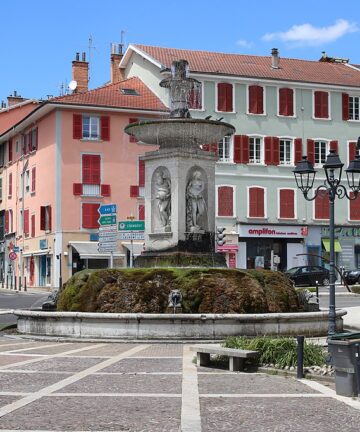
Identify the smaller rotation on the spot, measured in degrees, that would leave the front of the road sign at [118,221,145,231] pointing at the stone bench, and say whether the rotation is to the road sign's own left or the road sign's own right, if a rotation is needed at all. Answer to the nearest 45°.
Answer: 0° — it already faces it

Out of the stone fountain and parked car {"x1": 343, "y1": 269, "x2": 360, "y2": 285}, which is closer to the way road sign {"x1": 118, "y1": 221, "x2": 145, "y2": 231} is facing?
the stone fountain

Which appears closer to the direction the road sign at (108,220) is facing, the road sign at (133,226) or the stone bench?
the stone bench

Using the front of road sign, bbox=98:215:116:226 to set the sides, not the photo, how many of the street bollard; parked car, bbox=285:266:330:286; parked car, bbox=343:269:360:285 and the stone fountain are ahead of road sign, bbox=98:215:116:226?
2

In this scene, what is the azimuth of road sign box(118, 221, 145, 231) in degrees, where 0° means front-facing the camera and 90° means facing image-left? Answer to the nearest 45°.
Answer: approximately 0°

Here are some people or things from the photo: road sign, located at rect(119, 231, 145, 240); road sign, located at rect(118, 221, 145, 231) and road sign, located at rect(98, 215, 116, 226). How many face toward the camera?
3

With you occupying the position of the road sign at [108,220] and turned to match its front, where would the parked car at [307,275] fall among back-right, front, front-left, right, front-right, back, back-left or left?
back-left

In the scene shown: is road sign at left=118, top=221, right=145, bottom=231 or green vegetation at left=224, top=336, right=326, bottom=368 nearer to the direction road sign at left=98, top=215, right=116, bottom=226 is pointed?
the green vegetation

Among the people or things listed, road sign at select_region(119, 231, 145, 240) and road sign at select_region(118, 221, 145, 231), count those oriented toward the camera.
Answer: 2

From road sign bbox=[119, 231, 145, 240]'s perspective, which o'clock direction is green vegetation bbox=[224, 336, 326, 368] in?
The green vegetation is roughly at 12 o'clock from the road sign.

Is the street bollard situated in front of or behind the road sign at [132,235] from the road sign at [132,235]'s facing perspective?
in front

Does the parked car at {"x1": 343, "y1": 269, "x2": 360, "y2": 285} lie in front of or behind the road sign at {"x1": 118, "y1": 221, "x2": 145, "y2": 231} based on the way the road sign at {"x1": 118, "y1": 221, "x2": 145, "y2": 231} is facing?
behind
